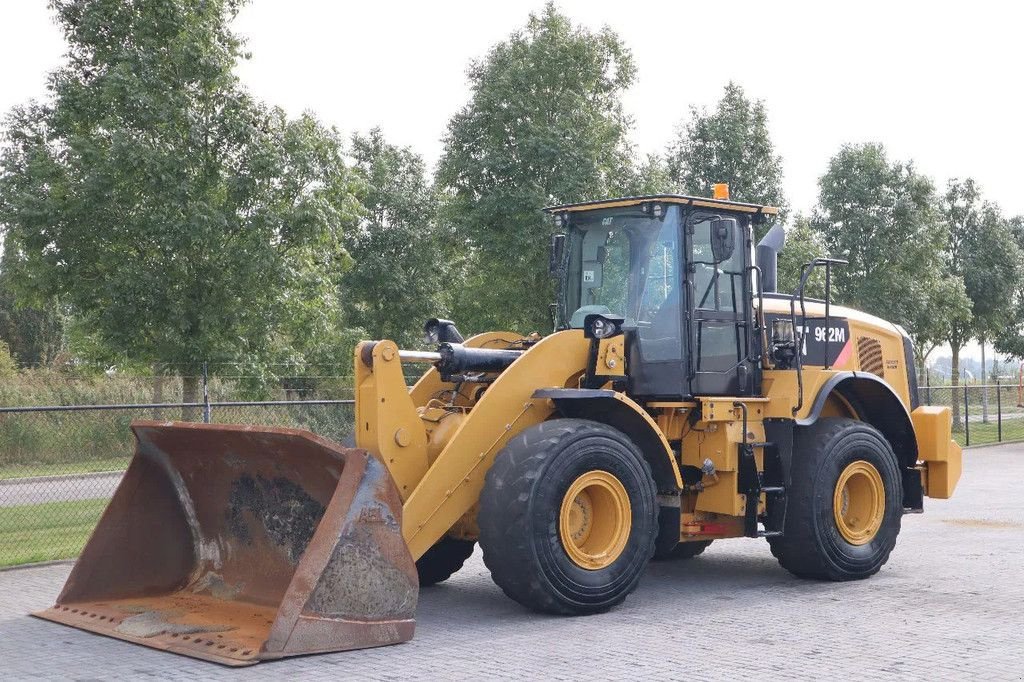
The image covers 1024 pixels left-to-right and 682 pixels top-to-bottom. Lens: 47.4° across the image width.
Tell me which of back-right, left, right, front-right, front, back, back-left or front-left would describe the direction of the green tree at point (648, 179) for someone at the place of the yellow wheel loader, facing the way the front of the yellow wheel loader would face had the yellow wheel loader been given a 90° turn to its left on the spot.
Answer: back-left

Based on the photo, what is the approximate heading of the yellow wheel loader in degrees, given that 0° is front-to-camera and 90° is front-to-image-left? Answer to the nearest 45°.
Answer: approximately 45°

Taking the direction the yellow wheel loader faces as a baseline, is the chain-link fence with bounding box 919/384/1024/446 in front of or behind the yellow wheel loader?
behind

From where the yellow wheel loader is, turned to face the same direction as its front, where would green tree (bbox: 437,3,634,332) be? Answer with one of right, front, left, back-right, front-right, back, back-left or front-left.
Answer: back-right

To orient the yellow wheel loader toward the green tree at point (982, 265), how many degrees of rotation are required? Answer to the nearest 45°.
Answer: approximately 180°

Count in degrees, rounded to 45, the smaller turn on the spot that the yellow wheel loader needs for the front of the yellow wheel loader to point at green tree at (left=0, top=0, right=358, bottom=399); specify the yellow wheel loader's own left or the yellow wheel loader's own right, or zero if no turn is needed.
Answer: approximately 90° to the yellow wheel loader's own right

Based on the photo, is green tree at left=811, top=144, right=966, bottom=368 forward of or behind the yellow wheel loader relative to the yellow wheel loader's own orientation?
behind

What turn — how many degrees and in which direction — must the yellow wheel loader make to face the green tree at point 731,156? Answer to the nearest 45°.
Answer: approximately 135° to its right
